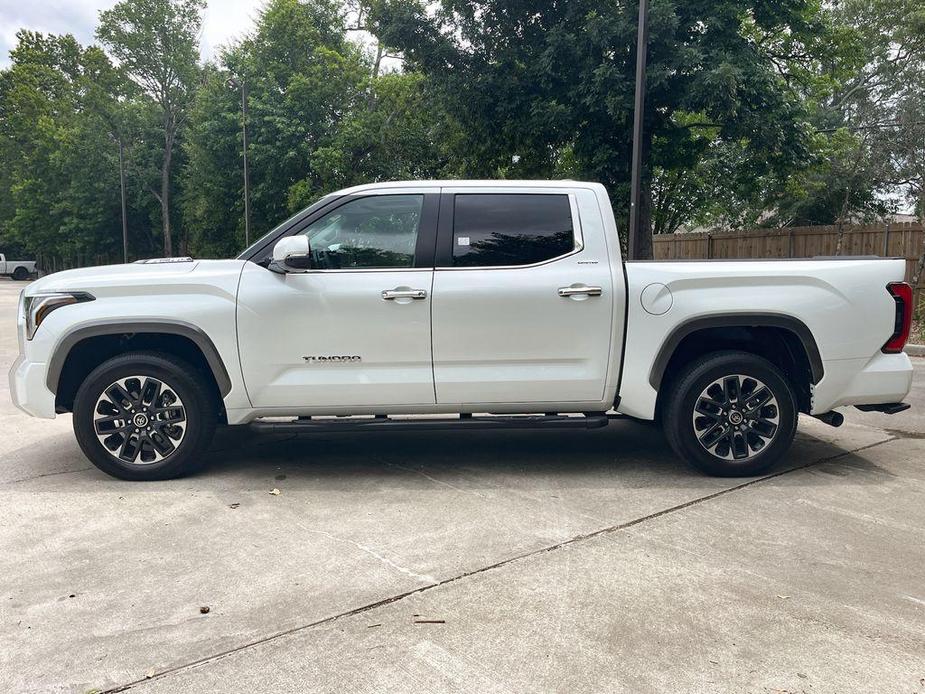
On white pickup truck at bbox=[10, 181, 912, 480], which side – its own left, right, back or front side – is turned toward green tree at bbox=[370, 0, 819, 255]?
right

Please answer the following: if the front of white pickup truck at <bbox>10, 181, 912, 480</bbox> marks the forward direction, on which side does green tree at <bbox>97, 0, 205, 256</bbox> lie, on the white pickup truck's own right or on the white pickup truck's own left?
on the white pickup truck's own right

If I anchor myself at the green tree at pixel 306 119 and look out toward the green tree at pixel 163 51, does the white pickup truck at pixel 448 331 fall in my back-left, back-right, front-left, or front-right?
back-left

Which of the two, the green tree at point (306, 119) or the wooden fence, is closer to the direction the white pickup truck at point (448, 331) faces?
the green tree

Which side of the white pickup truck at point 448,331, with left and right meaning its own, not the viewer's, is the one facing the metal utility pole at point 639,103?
right

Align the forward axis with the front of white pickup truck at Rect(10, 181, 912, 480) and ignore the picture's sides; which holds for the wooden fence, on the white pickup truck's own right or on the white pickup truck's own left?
on the white pickup truck's own right

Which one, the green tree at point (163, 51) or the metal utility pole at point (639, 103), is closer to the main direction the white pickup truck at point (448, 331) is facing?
the green tree

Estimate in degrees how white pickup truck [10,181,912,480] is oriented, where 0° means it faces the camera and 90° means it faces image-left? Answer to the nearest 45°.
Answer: approximately 90°
